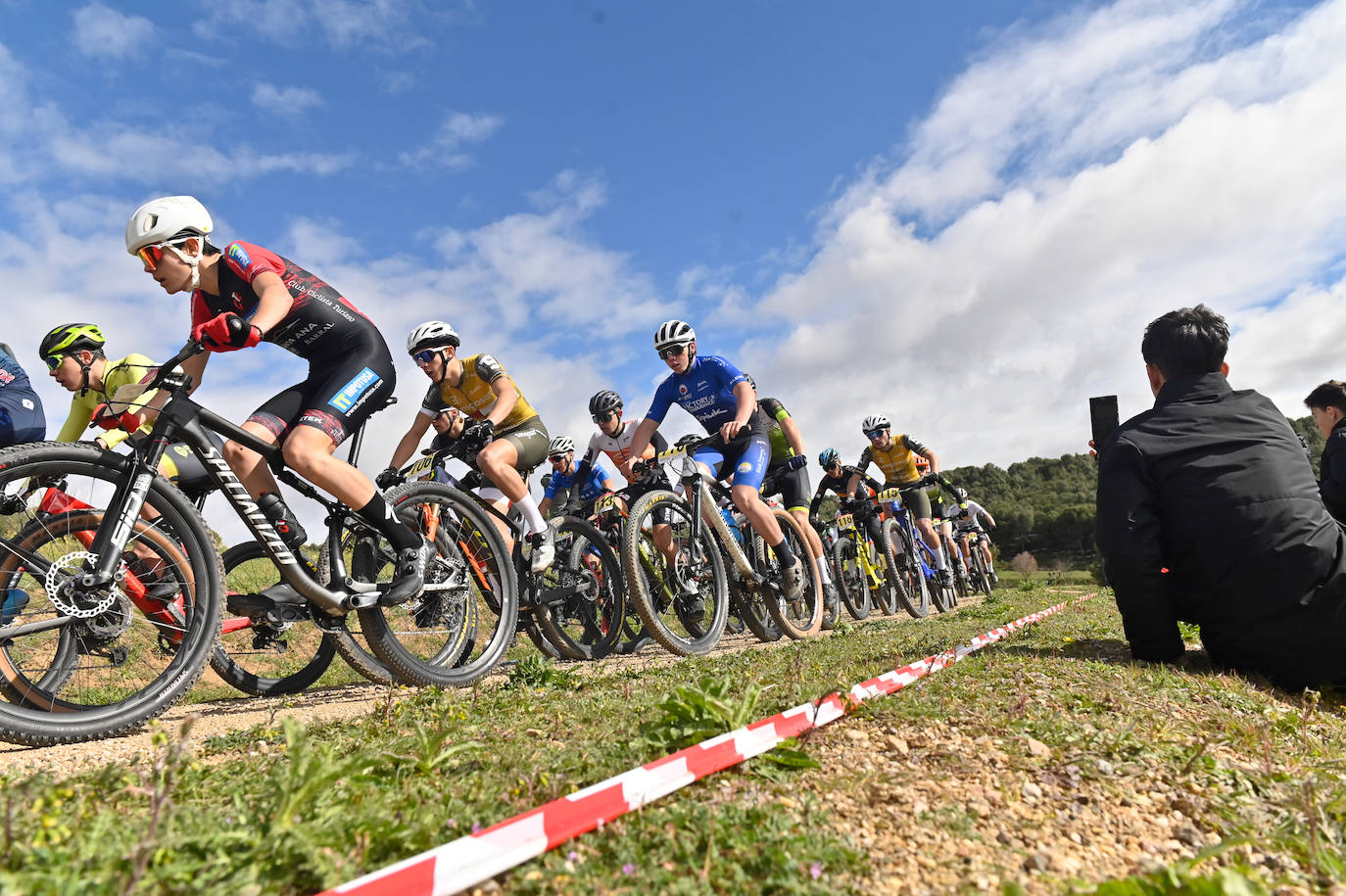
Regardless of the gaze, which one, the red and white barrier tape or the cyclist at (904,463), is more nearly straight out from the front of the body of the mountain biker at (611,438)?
the red and white barrier tape

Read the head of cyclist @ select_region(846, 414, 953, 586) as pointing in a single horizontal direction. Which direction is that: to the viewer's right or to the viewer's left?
to the viewer's left

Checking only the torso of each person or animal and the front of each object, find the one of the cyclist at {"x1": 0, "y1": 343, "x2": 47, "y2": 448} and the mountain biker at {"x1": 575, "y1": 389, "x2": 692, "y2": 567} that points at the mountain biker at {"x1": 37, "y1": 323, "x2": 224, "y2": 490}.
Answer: the mountain biker at {"x1": 575, "y1": 389, "x2": 692, "y2": 567}

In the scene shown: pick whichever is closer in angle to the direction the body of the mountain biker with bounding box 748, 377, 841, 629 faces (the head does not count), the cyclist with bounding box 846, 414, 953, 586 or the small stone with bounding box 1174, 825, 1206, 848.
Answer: the small stone

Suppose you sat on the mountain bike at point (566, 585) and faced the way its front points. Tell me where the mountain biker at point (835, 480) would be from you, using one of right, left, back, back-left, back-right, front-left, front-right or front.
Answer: back

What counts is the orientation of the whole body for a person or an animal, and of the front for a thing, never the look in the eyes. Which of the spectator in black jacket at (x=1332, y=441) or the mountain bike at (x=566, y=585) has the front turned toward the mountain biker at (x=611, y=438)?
the spectator in black jacket

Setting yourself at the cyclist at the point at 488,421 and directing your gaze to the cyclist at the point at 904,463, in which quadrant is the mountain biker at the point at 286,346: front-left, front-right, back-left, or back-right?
back-right

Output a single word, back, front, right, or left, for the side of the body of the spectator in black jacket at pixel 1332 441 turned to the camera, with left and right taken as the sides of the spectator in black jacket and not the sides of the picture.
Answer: left

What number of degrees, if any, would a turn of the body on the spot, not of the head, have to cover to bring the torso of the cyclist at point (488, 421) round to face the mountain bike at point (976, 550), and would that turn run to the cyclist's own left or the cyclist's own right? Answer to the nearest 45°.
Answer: approximately 180°

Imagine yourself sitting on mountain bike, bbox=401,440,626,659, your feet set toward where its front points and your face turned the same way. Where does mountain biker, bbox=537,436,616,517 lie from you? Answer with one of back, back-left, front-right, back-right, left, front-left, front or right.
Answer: back-right

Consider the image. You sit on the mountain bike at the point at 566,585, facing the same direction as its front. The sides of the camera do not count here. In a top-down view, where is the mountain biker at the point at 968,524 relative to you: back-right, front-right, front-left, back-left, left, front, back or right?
back
